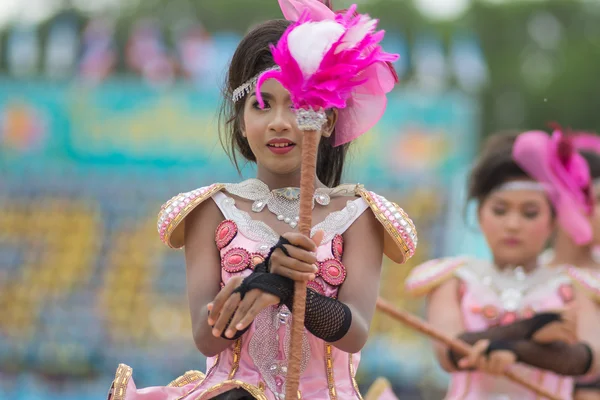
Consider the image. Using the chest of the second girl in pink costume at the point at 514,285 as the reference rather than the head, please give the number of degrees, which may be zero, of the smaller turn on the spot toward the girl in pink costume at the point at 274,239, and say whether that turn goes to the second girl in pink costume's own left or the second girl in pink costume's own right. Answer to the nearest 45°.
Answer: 0° — they already face them

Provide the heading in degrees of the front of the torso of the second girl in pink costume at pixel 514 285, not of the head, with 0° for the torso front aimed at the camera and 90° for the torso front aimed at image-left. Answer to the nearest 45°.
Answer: approximately 0°

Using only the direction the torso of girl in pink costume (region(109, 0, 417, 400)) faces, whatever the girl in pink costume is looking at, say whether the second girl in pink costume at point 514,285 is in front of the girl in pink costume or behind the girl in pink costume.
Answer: behind

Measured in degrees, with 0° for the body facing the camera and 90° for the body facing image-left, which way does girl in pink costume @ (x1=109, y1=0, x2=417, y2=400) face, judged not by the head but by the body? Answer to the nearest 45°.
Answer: approximately 0°

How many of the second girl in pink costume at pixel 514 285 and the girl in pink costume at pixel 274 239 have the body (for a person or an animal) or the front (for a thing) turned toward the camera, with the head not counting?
2
